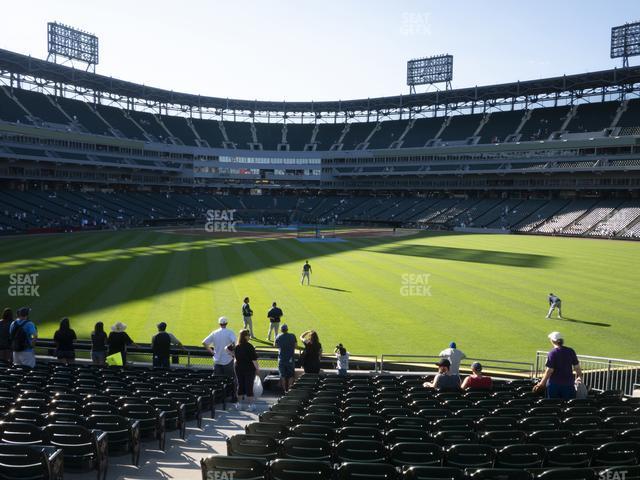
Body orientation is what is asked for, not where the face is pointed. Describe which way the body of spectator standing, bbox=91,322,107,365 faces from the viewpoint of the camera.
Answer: away from the camera

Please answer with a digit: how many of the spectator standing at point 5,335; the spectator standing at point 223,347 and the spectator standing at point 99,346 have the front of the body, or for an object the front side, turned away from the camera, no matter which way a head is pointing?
3

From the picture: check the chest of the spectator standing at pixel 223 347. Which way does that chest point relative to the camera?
away from the camera

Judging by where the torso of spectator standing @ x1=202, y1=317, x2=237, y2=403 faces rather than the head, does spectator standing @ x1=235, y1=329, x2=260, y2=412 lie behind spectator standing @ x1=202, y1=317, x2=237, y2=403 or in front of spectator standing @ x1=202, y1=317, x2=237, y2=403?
behind

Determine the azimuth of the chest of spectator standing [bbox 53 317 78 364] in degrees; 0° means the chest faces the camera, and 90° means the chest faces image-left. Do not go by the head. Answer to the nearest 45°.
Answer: approximately 180°

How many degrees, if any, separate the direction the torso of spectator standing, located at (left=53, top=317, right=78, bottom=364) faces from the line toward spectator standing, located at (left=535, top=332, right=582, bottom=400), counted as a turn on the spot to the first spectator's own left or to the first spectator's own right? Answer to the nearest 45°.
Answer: approximately 135° to the first spectator's own right

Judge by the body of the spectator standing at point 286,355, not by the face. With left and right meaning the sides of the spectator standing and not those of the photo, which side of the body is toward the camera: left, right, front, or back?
back
